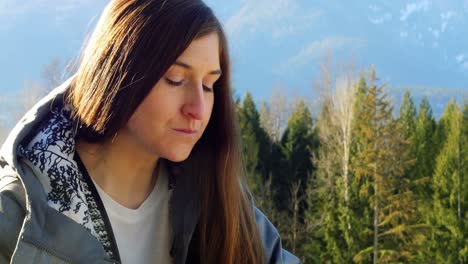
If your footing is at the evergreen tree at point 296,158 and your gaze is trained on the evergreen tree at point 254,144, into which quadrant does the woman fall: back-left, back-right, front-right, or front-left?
front-left

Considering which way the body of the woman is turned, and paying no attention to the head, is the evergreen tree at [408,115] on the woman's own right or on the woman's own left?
on the woman's own left

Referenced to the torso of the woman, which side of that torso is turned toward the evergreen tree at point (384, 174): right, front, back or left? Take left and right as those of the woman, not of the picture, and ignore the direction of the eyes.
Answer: left

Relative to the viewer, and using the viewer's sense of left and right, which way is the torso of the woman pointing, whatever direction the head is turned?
facing the viewer and to the right of the viewer

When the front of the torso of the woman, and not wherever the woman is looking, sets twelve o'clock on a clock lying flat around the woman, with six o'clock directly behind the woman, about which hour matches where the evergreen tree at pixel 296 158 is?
The evergreen tree is roughly at 8 o'clock from the woman.

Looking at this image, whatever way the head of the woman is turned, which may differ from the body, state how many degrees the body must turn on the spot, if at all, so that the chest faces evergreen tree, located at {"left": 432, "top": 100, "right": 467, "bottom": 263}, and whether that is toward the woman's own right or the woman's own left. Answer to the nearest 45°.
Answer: approximately 90° to the woman's own left
